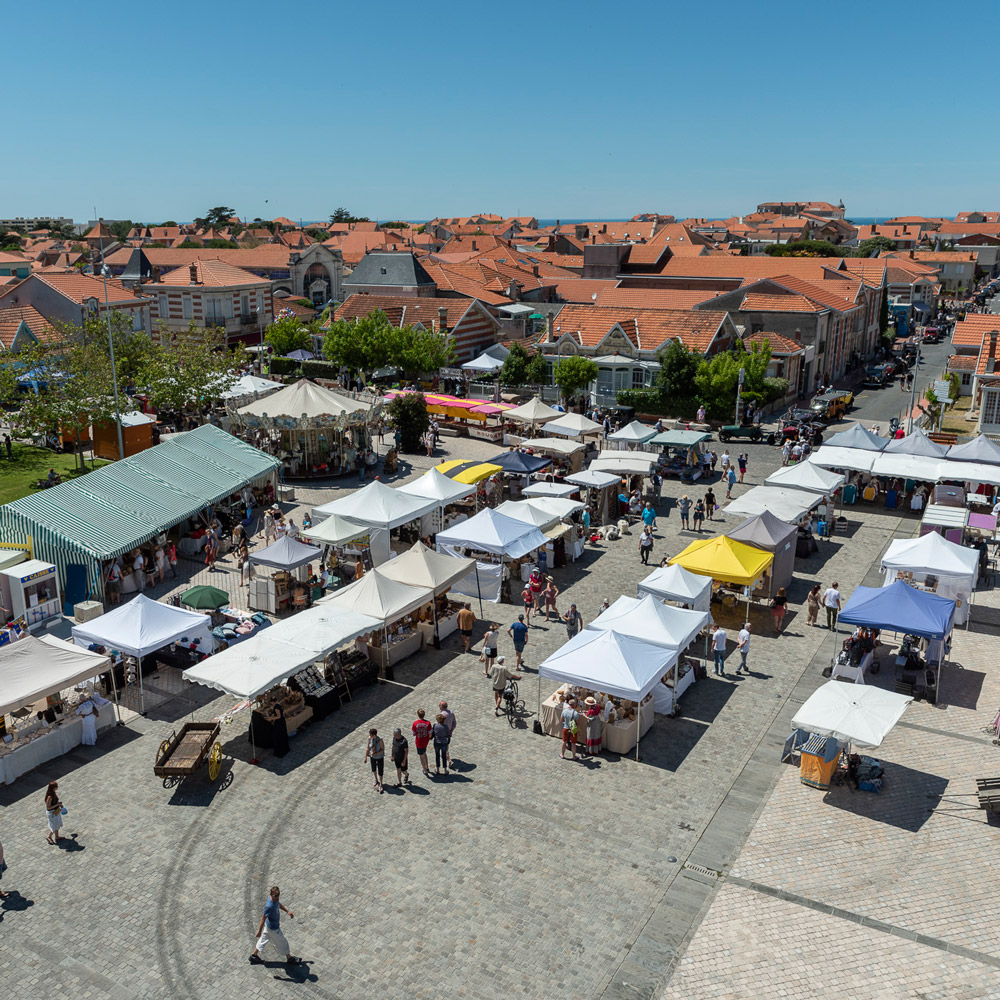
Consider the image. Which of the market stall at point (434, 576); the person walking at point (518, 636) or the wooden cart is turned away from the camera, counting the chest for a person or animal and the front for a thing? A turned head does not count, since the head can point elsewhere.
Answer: the person walking

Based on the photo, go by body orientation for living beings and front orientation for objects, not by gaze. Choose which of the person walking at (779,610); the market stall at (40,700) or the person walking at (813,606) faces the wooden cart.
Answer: the market stall

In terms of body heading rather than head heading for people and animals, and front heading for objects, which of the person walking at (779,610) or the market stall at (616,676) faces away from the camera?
the person walking

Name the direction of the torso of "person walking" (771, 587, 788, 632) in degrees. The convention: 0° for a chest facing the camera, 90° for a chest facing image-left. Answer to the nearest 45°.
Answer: approximately 180°

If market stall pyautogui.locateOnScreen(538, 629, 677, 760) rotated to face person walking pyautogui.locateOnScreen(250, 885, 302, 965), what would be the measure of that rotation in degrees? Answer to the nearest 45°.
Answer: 0° — it already faces them

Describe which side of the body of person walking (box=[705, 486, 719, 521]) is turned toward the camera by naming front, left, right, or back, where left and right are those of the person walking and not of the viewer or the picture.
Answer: back

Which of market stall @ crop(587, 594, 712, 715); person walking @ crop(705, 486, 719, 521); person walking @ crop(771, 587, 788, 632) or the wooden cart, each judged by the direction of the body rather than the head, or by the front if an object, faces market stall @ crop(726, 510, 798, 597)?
person walking @ crop(771, 587, 788, 632)

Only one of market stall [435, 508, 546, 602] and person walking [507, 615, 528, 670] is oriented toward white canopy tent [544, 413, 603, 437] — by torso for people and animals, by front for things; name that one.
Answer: the person walking

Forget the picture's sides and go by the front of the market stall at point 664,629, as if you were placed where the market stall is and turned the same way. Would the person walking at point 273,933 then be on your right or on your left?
on your right

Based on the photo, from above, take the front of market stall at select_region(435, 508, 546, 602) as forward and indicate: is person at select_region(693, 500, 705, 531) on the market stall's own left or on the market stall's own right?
on the market stall's own left

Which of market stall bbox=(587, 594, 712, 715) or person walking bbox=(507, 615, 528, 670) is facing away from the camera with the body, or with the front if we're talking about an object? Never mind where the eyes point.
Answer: the person walking

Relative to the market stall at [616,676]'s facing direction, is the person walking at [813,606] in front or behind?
behind
